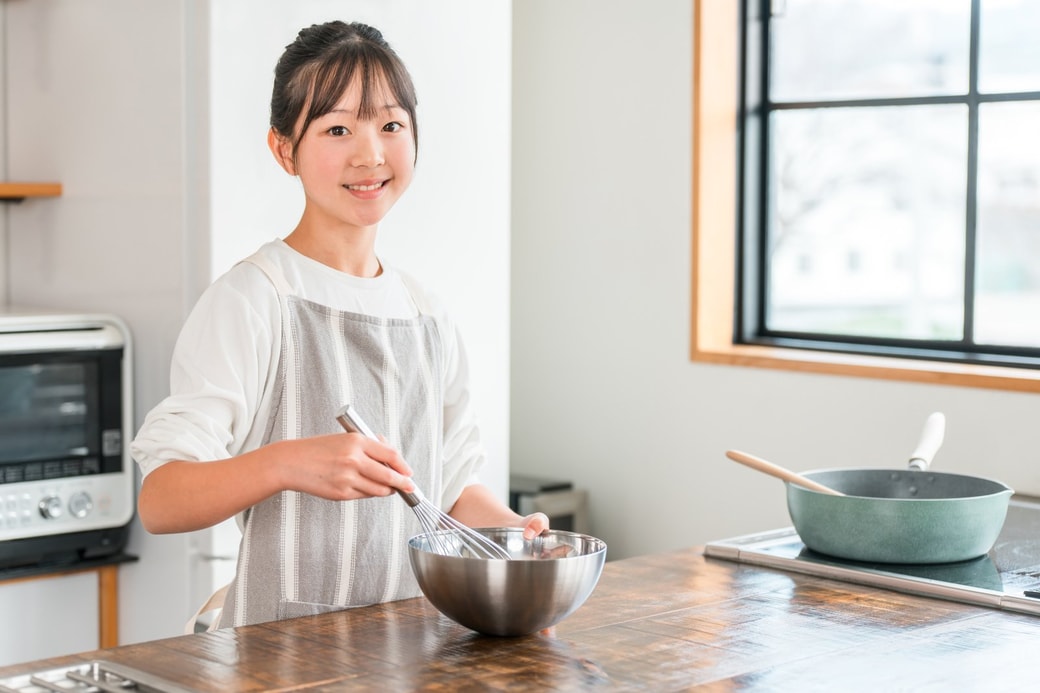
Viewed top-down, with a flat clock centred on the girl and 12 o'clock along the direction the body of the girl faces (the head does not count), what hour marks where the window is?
The window is roughly at 9 o'clock from the girl.

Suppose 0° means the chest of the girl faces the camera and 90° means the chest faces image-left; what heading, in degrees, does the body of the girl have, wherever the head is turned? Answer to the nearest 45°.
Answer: approximately 315°

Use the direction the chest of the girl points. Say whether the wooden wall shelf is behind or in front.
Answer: behind

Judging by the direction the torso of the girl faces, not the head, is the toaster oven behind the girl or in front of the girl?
behind

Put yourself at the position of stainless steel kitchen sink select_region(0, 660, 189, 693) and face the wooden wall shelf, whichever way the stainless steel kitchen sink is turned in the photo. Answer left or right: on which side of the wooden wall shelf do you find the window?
right

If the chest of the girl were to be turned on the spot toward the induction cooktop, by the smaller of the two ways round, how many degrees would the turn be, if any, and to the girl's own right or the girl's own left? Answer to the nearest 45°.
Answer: approximately 45° to the girl's own left
